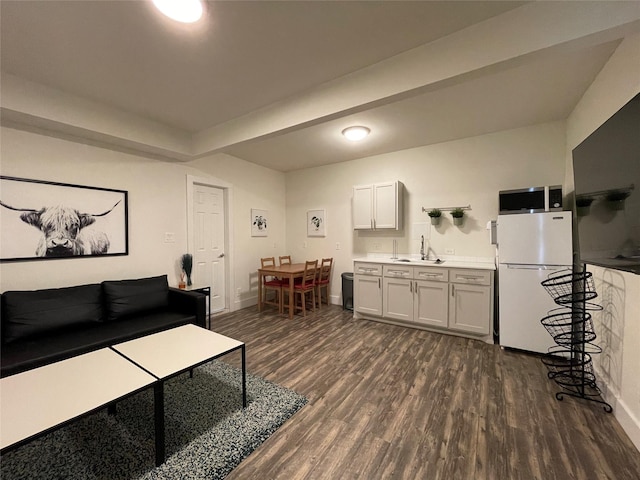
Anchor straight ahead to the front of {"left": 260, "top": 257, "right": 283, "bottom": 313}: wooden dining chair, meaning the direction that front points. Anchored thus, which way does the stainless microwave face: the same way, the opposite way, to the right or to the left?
to the right

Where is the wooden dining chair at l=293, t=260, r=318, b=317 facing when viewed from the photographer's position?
facing away from the viewer and to the left of the viewer

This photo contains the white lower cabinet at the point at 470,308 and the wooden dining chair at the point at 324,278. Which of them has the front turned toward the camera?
the white lower cabinet

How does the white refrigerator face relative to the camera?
toward the camera

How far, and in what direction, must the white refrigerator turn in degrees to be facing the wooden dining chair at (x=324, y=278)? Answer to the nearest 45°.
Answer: approximately 90° to its right

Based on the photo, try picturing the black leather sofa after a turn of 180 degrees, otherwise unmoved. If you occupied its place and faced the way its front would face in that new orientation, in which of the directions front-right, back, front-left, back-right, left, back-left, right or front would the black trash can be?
back-right

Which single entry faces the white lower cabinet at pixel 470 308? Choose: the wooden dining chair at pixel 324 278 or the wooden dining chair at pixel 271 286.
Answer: the wooden dining chair at pixel 271 286

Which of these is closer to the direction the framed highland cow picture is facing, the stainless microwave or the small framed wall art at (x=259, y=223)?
the stainless microwave

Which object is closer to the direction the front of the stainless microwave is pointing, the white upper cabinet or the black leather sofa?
the black leather sofa

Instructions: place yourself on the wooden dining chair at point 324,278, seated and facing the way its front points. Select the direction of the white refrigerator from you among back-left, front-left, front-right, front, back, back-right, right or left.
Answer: back

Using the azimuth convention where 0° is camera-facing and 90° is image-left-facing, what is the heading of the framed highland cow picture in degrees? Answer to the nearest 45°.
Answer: approximately 315°

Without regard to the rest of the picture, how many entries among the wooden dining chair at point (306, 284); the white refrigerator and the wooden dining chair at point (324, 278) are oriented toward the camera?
1

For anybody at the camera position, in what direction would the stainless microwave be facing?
facing the viewer

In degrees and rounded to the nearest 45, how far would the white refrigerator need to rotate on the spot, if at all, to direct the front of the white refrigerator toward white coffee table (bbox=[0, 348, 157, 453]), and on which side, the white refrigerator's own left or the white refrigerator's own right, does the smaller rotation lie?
approximately 45° to the white refrigerator's own right

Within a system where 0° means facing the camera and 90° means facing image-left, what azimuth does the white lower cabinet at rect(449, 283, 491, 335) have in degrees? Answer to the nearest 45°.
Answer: approximately 0°

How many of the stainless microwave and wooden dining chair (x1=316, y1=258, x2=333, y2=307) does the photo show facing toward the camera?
1

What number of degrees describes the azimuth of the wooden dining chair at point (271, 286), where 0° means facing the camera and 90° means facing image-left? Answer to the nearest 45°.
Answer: approximately 315°
